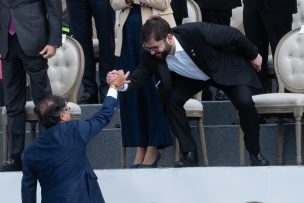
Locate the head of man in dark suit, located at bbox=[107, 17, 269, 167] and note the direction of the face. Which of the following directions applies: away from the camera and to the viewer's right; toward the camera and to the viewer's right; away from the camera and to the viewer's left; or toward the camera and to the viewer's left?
toward the camera and to the viewer's left

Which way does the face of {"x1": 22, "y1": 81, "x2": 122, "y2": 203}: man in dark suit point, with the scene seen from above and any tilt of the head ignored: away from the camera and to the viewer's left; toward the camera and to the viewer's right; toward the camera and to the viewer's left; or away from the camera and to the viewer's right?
away from the camera and to the viewer's right

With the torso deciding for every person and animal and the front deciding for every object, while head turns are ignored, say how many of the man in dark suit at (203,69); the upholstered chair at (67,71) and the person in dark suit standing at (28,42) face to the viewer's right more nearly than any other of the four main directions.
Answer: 0

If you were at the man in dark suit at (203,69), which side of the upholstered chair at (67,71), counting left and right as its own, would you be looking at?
left

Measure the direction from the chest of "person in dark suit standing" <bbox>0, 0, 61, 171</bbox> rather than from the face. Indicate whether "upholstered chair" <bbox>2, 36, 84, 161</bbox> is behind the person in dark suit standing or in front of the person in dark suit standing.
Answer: behind

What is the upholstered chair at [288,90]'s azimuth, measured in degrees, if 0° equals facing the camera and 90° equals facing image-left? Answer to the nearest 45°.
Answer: approximately 45°

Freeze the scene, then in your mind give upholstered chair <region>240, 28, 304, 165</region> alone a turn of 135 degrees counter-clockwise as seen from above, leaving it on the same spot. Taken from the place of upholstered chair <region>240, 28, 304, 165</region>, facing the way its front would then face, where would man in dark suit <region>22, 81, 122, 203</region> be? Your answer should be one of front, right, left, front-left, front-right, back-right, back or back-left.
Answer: back-right

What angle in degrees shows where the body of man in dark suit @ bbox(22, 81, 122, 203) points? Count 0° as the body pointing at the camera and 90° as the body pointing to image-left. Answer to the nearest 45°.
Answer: approximately 225°

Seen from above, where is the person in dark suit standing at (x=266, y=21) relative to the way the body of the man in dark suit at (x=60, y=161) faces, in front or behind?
in front

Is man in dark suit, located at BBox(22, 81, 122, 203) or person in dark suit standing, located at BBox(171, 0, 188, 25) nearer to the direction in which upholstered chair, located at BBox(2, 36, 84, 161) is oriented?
the man in dark suit

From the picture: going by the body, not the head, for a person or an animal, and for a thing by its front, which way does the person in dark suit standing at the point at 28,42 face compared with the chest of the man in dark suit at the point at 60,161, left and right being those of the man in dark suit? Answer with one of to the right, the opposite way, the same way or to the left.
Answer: the opposite way

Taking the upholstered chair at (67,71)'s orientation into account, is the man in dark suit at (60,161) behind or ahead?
ahead

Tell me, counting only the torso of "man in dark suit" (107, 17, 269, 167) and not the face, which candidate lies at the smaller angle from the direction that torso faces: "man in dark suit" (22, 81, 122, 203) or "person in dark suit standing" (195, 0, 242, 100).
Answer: the man in dark suit
